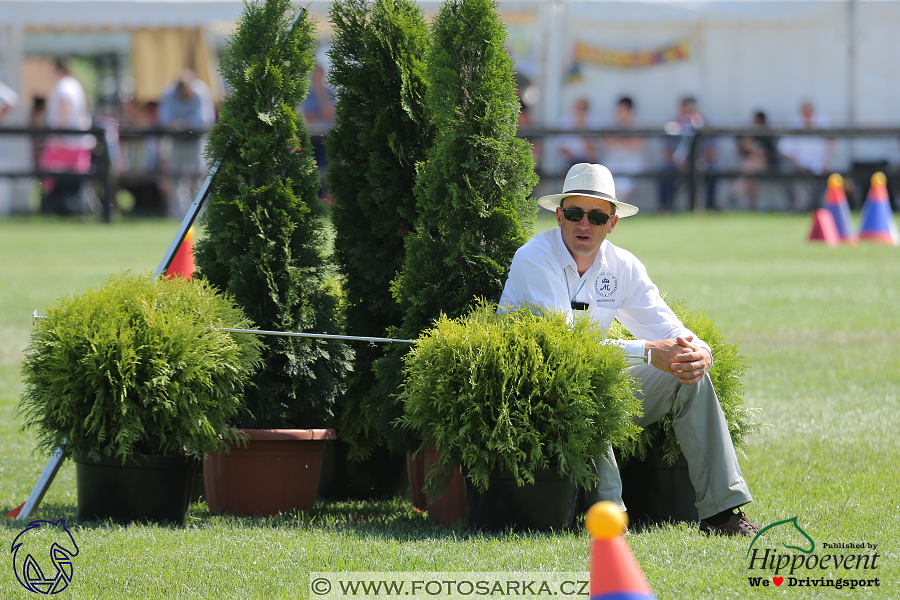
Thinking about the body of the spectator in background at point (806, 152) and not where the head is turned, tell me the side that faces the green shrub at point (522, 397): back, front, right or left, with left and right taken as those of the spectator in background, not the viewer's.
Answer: front

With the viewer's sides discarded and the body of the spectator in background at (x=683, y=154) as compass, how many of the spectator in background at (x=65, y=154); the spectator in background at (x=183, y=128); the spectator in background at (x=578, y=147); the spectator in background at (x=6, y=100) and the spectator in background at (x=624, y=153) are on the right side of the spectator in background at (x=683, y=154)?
5

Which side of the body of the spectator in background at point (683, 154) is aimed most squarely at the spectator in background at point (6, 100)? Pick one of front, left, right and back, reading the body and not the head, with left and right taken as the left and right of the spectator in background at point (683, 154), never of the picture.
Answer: right

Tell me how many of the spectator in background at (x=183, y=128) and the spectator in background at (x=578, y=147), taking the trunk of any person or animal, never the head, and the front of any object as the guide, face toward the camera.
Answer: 2

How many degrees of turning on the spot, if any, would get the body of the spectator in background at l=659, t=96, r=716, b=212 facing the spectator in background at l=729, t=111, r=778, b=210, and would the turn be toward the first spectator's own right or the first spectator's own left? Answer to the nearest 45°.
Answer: approximately 90° to the first spectator's own left

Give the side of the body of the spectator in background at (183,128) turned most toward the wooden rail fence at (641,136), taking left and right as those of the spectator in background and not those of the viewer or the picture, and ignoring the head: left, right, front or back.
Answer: left

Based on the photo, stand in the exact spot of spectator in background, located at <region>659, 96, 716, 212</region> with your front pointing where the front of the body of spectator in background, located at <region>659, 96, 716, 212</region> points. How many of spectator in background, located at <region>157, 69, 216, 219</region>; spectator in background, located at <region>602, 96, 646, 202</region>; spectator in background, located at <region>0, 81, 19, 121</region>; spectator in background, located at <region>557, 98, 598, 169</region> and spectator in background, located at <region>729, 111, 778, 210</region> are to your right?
4

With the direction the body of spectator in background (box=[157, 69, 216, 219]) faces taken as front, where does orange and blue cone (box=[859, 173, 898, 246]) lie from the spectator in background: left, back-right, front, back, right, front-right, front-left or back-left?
front-left

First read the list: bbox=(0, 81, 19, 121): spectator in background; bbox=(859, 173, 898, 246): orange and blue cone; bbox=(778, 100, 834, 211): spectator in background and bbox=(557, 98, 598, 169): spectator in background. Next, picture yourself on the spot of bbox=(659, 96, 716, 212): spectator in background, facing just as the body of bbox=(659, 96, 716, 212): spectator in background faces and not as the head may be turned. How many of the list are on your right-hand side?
2

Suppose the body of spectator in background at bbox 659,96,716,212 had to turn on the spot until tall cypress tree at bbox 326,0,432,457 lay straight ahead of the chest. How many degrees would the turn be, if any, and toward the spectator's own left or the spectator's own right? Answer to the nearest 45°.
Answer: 0° — they already face it
